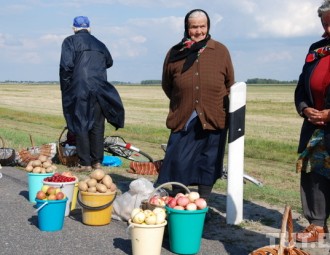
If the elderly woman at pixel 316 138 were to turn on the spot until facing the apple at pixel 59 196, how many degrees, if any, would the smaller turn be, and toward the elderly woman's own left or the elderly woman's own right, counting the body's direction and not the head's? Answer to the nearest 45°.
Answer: approximately 45° to the elderly woman's own right

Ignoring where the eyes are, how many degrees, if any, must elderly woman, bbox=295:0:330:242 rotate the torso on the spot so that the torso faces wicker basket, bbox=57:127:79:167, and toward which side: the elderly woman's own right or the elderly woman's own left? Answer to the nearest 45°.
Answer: approximately 90° to the elderly woman's own right

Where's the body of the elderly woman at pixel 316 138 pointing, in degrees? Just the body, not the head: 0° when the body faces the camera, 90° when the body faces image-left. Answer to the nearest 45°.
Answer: approximately 45°

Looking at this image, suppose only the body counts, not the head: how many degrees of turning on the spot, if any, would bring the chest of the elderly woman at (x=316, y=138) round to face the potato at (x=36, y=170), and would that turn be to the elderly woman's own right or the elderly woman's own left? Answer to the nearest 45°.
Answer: approximately 45° to the elderly woman's own right

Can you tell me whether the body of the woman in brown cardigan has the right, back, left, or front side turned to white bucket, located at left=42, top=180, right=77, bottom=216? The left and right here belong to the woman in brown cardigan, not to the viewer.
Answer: right

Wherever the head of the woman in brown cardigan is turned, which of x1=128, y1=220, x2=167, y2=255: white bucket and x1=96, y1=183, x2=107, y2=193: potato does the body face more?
the white bucket

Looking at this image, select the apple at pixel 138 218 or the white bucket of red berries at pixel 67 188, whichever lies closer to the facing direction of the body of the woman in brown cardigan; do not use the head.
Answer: the apple
